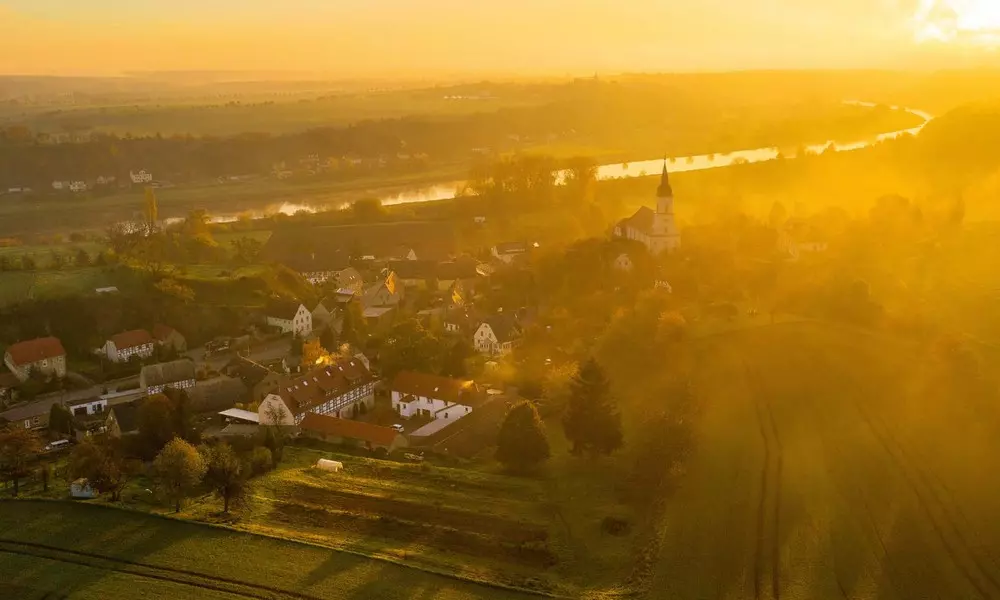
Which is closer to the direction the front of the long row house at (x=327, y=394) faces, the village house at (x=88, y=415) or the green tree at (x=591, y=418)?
the green tree

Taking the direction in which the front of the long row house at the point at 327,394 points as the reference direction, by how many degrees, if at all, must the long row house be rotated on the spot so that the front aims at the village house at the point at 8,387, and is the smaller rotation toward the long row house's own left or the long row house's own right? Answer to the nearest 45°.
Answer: approximately 135° to the long row house's own right

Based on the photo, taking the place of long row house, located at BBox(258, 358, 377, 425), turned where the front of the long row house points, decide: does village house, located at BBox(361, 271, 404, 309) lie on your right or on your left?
on your left

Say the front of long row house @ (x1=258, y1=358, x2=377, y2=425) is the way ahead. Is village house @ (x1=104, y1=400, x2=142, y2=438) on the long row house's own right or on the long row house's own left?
on the long row house's own right

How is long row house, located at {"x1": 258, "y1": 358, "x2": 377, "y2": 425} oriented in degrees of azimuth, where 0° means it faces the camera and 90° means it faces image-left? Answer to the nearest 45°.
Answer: approximately 315°

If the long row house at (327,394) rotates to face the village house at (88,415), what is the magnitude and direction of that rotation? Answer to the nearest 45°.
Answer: approximately 135° to its right

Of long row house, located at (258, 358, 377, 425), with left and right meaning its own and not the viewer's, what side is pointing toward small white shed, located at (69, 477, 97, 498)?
right

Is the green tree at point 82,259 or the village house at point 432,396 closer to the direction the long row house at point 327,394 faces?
the village house

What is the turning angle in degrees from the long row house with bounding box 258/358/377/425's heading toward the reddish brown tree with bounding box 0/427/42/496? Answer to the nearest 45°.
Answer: approximately 90° to its right

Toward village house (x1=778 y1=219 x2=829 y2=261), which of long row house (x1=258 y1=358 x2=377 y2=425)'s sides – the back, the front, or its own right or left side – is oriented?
left

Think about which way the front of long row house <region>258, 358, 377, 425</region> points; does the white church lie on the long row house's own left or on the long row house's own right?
on the long row house's own left

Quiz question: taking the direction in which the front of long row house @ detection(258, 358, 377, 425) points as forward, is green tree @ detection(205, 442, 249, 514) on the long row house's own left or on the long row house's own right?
on the long row house's own right
